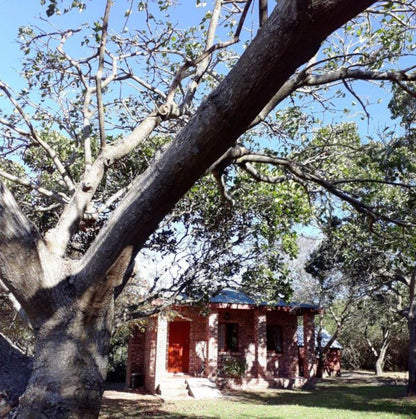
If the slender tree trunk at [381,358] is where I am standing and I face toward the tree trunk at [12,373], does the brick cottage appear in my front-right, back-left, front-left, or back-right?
front-right

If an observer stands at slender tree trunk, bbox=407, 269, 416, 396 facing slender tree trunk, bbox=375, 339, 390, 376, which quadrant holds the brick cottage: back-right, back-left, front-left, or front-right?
front-left

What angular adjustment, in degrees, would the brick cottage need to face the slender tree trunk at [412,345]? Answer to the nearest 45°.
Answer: approximately 45° to its left

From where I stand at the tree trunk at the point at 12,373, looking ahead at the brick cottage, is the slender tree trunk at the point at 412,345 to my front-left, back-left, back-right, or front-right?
front-right

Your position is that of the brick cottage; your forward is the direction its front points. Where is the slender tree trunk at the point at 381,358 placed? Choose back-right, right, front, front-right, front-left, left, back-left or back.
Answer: back-left

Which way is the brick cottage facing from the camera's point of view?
toward the camera

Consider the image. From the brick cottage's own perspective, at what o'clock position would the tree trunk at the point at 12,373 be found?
The tree trunk is roughly at 12 o'clock from the brick cottage.

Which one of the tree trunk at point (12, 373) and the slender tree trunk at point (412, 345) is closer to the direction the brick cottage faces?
the tree trunk
